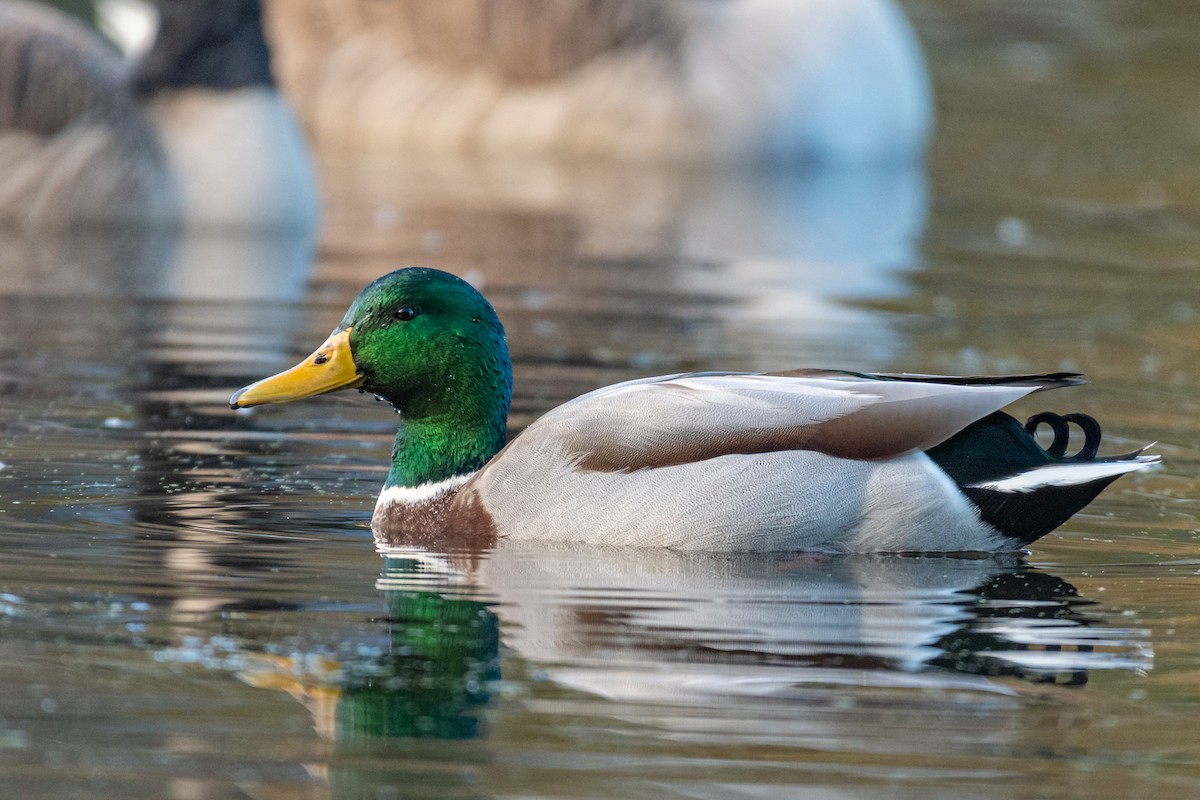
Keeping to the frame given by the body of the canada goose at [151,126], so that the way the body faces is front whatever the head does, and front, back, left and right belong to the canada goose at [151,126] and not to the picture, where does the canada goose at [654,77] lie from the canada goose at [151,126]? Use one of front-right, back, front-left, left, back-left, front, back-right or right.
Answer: front-left

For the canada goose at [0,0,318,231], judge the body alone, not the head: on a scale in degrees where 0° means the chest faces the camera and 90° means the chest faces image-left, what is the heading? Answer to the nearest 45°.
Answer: approximately 270°

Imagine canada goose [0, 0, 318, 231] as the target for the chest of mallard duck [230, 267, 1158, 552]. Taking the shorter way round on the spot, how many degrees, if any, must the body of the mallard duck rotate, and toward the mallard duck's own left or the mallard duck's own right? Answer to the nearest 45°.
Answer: approximately 45° to the mallard duck's own right

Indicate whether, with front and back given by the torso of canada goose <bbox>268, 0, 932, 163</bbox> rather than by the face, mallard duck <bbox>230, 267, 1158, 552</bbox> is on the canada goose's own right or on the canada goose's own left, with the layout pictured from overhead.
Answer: on the canada goose's own left

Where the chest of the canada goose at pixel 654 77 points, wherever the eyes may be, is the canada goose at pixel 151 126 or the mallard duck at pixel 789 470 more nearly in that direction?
the canada goose

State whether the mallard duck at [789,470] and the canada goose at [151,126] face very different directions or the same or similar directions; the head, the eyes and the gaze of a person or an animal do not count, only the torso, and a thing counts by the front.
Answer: very different directions

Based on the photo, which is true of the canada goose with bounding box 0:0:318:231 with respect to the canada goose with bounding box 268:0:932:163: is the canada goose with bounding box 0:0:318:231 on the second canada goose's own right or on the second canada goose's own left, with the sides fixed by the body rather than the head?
on the second canada goose's own left

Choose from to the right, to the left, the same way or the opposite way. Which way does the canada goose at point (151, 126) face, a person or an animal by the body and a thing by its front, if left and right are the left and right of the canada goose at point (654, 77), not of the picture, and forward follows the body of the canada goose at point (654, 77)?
the opposite way

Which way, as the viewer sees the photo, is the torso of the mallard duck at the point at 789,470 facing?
to the viewer's left
